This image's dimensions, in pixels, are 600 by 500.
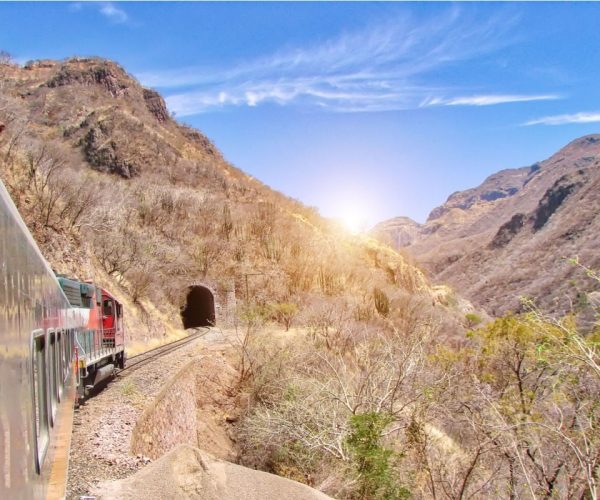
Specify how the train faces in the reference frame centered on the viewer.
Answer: facing away from the viewer and to the right of the viewer
